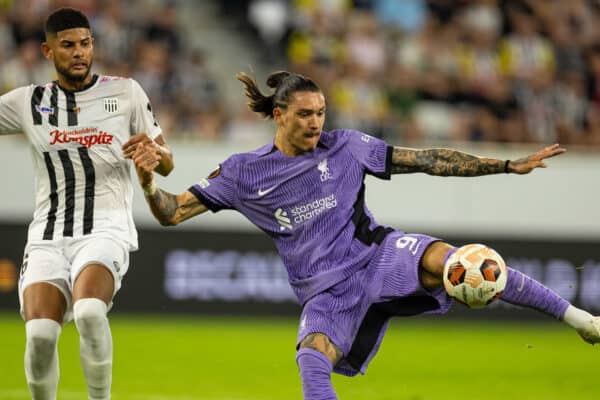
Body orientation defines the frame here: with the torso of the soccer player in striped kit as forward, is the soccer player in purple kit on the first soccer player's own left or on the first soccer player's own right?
on the first soccer player's own left

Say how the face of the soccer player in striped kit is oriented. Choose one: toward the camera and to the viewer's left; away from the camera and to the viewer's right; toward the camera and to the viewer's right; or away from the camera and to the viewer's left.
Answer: toward the camera and to the viewer's right

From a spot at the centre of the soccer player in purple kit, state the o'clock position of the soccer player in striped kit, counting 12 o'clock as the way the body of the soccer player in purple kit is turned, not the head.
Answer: The soccer player in striped kit is roughly at 3 o'clock from the soccer player in purple kit.

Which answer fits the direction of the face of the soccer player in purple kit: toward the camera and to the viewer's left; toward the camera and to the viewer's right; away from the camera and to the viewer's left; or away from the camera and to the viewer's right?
toward the camera and to the viewer's right

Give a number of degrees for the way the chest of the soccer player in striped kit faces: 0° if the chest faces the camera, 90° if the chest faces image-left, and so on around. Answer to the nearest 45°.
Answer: approximately 0°

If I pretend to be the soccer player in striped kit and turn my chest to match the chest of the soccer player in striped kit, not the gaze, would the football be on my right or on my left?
on my left

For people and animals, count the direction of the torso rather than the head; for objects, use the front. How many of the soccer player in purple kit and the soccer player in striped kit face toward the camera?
2
